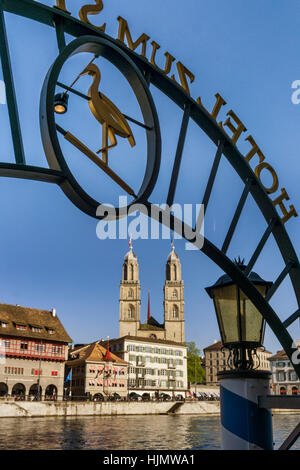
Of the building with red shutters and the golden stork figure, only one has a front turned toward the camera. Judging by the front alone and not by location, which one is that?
the building with red shutters

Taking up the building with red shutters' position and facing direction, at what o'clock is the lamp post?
The lamp post is roughly at 12 o'clock from the building with red shutters.

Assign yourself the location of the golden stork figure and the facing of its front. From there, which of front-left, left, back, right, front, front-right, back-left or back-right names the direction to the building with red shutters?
right

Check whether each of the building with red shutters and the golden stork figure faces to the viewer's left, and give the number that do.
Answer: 1

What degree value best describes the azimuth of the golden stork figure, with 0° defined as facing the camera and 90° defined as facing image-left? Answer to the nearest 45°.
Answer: approximately 90°

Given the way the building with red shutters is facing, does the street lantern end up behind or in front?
in front

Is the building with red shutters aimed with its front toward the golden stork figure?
yes

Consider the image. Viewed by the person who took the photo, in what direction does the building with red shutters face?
facing the viewer

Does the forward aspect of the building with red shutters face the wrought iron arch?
yes

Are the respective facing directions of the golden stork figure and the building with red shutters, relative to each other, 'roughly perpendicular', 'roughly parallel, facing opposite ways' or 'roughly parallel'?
roughly perpendicular
